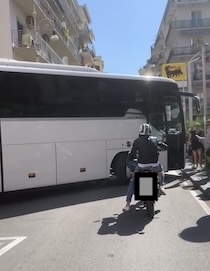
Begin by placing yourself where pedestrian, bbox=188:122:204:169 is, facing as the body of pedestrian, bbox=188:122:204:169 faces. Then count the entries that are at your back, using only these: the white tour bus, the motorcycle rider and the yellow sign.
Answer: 1

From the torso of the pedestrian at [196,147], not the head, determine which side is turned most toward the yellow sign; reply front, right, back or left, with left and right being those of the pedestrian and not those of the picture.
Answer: back

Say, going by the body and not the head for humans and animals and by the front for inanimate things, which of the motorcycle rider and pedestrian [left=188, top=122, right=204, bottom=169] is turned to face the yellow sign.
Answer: the motorcycle rider

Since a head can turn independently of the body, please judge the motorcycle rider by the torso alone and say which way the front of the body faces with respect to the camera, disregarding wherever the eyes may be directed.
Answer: away from the camera

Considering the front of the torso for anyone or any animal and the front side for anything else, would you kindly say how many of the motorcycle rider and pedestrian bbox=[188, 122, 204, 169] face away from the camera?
1

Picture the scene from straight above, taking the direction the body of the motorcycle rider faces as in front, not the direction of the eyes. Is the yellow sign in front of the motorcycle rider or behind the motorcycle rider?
in front

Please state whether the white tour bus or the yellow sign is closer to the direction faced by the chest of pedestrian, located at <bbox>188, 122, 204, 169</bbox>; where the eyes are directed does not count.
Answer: the white tour bus

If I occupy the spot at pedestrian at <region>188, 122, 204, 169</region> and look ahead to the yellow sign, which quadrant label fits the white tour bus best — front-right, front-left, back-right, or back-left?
back-left

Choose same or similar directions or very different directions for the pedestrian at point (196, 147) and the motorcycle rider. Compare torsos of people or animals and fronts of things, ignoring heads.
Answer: very different directions

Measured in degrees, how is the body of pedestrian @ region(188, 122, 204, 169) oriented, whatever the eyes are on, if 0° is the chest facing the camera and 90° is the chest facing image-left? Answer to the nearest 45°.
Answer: approximately 0°
